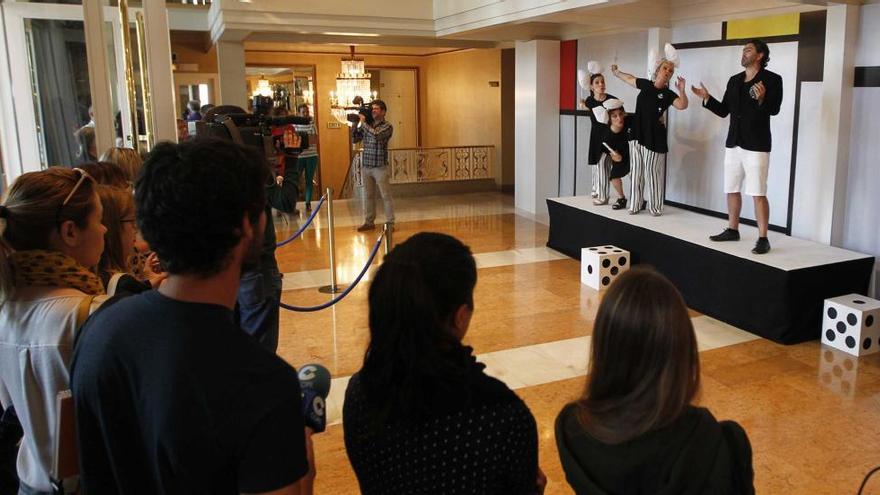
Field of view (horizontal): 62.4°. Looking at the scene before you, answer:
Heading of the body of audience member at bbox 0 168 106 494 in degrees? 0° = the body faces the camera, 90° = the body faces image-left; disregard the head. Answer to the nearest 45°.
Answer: approximately 225°

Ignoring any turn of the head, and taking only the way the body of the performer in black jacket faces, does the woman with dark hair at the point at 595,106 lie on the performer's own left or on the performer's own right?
on the performer's own right

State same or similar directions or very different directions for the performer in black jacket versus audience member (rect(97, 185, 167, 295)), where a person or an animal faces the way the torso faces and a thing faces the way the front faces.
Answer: very different directions

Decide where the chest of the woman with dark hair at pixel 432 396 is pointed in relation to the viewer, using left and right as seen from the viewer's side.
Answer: facing away from the viewer and to the right of the viewer

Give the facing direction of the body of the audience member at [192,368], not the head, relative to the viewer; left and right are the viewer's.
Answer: facing away from the viewer and to the right of the viewer

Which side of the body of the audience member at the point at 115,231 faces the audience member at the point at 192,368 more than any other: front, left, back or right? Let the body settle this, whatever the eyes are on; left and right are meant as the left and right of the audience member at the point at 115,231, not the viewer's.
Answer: right

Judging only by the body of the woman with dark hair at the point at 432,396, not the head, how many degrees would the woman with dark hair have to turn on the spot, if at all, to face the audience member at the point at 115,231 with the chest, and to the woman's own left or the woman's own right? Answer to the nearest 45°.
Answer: approximately 90° to the woman's own left

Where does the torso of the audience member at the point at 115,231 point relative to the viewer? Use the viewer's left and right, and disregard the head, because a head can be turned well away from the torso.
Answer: facing to the right of the viewer

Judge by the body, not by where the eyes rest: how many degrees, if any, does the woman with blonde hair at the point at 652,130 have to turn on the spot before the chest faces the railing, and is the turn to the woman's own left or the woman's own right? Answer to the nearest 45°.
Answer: approximately 135° to the woman's own right

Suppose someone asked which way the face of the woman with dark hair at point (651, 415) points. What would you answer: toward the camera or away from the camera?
away from the camera
